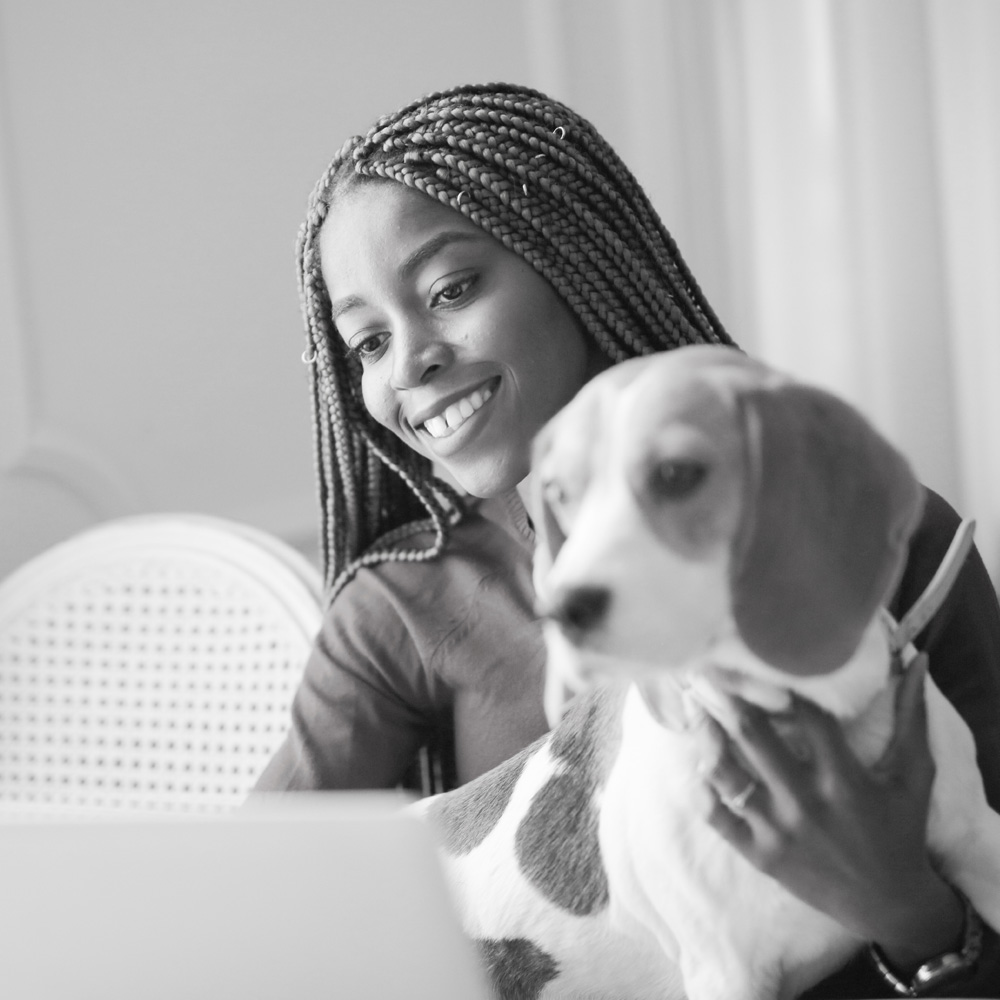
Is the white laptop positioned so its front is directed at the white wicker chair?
yes

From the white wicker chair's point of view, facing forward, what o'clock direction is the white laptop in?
The white laptop is roughly at 12 o'clock from the white wicker chair.

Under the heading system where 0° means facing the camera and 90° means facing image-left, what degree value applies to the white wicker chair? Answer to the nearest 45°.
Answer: approximately 0°

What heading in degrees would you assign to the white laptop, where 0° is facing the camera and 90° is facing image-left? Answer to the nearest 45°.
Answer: approximately 180°

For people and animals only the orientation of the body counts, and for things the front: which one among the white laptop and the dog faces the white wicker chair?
the white laptop

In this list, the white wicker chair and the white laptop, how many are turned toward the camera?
1
